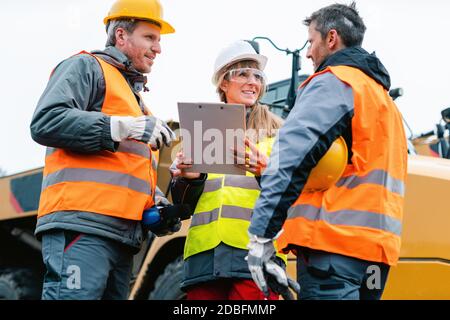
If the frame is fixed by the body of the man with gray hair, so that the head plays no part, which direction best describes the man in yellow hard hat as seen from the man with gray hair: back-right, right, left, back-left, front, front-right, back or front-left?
front-left

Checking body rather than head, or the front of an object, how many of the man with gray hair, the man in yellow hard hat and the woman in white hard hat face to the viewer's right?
1

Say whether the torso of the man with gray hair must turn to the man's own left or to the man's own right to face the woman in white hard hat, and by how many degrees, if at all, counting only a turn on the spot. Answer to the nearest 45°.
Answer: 0° — they already face them

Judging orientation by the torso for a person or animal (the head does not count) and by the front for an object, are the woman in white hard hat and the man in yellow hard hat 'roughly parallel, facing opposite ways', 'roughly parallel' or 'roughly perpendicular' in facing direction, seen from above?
roughly perpendicular

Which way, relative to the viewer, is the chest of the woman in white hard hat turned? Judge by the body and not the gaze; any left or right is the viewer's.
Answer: facing the viewer

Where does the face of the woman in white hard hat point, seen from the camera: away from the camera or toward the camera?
toward the camera

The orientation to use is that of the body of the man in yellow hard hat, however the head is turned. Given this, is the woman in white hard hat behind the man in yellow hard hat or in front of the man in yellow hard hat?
in front

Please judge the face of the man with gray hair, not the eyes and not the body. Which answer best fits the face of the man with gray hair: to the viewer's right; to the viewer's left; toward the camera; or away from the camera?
to the viewer's left

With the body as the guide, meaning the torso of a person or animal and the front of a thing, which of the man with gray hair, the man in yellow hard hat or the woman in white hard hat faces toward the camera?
the woman in white hard hat

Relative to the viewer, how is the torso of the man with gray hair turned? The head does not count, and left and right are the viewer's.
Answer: facing away from the viewer and to the left of the viewer

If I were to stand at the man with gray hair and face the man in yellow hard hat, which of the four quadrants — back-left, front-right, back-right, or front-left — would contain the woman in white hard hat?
front-right

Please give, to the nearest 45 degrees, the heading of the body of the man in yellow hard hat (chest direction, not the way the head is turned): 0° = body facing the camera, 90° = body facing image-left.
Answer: approximately 270°

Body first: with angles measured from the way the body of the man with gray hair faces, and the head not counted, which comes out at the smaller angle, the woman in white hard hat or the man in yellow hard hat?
the woman in white hard hat

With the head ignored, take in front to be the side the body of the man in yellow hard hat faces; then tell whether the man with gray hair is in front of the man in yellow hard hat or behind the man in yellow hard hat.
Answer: in front

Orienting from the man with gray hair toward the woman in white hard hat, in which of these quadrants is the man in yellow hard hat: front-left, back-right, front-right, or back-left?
front-left
